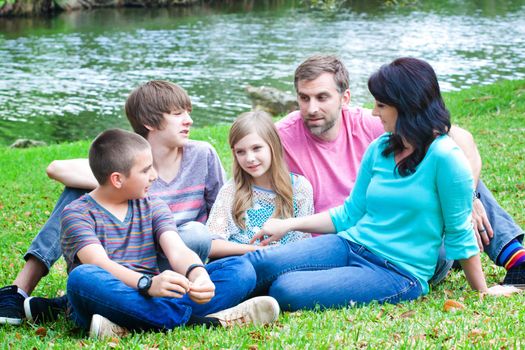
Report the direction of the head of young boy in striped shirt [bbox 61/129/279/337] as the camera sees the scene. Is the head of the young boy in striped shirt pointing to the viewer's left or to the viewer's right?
to the viewer's right

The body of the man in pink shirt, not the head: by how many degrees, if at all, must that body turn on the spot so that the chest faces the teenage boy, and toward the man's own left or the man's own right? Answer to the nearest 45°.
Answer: approximately 45° to the man's own right

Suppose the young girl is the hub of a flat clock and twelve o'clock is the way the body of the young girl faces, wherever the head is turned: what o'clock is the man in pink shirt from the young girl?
The man in pink shirt is roughly at 8 o'clock from the young girl.

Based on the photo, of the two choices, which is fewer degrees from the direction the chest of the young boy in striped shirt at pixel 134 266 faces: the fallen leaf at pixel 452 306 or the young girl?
the fallen leaf

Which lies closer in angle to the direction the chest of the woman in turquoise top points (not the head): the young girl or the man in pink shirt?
the young girl

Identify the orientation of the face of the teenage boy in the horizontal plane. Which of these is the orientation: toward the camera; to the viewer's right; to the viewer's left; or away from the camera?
to the viewer's right

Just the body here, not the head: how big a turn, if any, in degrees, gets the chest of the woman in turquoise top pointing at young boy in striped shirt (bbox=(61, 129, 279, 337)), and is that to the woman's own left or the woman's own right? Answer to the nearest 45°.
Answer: approximately 45° to the woman's own right

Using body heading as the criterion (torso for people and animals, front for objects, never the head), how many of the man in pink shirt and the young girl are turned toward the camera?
2

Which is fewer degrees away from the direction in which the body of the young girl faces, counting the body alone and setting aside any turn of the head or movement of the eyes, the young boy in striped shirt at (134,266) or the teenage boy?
the young boy in striped shirt

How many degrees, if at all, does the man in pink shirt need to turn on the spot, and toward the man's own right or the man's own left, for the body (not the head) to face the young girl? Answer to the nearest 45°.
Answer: approximately 45° to the man's own right

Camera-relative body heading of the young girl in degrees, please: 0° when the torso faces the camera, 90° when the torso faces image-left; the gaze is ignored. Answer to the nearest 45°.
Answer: approximately 0°
